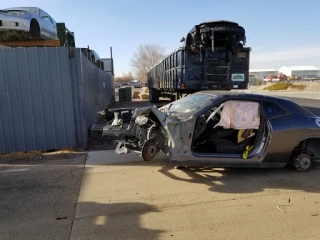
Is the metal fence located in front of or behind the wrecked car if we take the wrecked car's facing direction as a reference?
in front

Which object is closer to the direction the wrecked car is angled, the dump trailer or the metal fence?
the metal fence

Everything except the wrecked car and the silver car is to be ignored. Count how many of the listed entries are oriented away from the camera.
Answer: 0

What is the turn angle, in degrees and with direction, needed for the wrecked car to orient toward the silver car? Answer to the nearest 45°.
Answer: approximately 45° to its right

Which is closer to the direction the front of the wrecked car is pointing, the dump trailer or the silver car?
the silver car

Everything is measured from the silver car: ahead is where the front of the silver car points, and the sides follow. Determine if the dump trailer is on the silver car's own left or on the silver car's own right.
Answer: on the silver car's own left

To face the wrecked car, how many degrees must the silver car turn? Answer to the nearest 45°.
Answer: approximately 90° to its left

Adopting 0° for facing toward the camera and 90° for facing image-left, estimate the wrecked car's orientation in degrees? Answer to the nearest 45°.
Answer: approximately 90°

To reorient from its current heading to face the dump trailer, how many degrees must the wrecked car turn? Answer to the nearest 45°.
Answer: approximately 90° to its right
